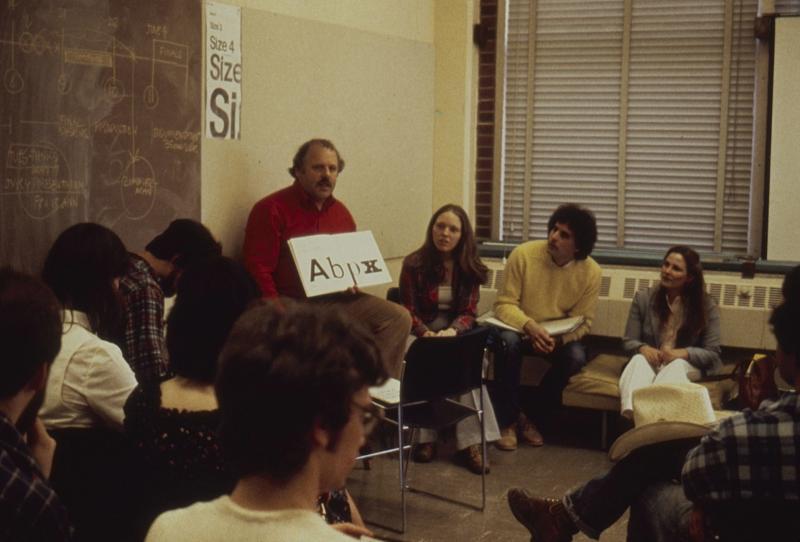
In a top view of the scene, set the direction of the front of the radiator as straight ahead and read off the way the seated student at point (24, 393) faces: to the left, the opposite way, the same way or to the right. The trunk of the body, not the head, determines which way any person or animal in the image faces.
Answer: the opposite way

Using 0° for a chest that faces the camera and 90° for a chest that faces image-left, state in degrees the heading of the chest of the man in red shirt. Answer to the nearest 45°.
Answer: approximately 315°

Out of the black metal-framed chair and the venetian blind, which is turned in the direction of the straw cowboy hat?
the venetian blind

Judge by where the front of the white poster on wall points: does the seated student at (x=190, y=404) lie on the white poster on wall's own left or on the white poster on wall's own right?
on the white poster on wall's own right

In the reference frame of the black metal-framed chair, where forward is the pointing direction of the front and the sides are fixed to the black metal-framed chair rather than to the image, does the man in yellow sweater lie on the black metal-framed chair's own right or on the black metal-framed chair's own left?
on the black metal-framed chair's own right

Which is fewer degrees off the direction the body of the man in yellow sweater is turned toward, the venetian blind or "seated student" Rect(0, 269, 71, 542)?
the seated student

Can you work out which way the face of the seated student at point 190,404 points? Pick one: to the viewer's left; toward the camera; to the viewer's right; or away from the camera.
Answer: away from the camera

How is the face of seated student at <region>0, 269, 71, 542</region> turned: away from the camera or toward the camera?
away from the camera

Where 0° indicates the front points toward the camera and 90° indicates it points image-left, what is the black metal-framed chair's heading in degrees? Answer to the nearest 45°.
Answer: approximately 135°
